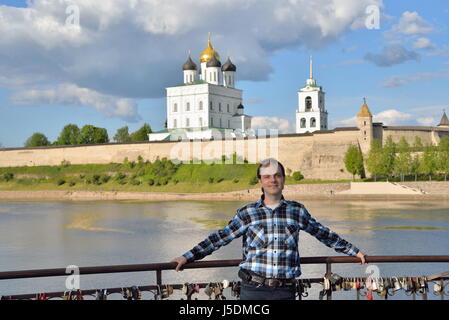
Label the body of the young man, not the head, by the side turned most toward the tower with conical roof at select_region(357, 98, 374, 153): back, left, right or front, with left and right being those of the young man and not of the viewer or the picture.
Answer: back

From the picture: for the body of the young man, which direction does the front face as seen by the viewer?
toward the camera

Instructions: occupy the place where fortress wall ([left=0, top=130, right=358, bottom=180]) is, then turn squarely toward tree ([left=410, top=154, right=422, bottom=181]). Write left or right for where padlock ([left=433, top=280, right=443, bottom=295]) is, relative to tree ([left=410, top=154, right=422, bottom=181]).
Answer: right

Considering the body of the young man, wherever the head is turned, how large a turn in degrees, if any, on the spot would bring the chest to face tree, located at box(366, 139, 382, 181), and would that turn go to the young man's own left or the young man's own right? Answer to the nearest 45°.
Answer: approximately 180°

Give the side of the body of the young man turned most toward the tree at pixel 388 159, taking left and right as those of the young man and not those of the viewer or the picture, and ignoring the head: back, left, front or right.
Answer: back

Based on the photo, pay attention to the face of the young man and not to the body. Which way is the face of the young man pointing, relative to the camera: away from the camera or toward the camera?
toward the camera

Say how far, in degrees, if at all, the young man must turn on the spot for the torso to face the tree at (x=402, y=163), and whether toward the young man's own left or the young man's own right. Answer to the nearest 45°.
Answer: approximately 180°

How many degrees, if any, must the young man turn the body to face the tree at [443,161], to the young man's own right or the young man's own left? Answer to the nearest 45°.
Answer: approximately 180°

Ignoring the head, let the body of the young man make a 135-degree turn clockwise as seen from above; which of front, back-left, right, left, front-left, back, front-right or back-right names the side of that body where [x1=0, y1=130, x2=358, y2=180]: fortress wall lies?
front-right

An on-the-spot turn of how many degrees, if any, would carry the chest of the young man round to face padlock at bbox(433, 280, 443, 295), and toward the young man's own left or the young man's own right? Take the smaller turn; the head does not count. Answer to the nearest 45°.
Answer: approximately 135° to the young man's own left

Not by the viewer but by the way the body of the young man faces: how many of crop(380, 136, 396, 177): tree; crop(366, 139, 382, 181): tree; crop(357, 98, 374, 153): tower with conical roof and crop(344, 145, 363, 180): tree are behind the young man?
4

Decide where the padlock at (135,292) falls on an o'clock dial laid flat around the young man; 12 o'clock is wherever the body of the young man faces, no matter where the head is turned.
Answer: The padlock is roughly at 4 o'clock from the young man.

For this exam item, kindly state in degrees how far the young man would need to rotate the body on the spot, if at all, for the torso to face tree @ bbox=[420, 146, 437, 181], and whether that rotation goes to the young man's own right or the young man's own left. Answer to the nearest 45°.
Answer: approximately 180°

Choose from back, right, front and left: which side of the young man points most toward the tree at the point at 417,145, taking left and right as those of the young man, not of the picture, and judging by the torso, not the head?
back

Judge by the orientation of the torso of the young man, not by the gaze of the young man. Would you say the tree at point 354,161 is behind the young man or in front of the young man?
behind

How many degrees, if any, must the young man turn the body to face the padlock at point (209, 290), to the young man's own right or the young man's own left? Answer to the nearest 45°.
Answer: approximately 135° to the young man's own right
